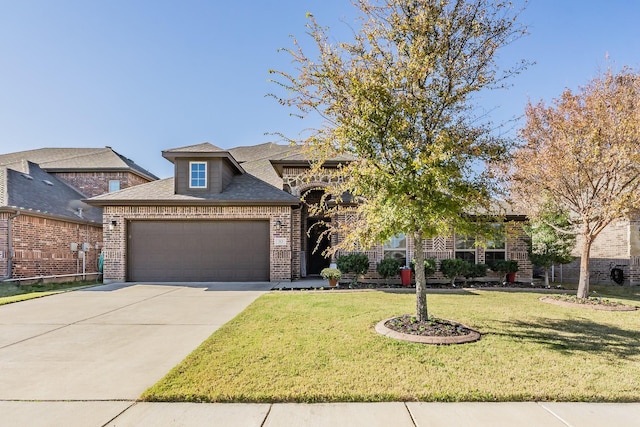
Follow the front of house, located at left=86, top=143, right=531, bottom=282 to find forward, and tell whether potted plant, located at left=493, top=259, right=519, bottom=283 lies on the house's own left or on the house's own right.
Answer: on the house's own left

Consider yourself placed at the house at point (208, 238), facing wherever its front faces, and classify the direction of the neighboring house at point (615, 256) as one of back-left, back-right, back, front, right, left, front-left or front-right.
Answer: left

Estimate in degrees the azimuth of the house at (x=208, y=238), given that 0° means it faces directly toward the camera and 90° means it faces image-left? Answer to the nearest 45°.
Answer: approximately 0°

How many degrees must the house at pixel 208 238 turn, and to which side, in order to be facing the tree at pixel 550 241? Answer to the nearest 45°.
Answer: approximately 90° to its left

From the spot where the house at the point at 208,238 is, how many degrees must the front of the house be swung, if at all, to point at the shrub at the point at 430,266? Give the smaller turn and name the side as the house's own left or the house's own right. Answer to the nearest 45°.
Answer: approximately 90° to the house's own left

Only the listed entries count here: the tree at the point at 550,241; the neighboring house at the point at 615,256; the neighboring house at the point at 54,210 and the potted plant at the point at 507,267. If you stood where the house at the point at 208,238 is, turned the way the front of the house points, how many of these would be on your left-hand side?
3
